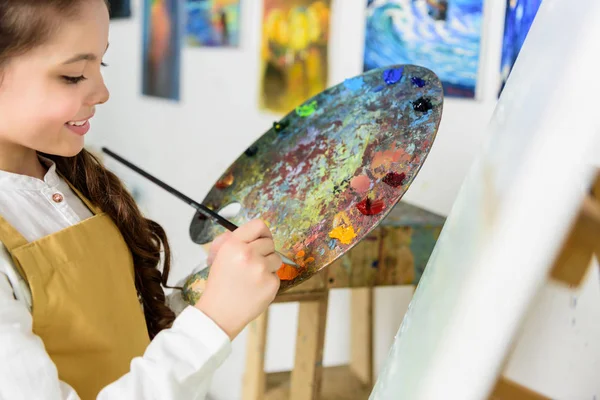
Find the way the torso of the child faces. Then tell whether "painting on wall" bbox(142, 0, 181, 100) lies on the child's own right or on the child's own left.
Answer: on the child's own left

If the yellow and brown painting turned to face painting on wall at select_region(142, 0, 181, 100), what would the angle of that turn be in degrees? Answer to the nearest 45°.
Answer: approximately 135° to its right

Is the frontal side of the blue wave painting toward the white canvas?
yes

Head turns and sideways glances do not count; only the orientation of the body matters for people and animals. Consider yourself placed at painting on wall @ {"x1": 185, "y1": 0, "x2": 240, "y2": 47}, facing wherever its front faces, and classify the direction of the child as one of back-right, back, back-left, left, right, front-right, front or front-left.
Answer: front

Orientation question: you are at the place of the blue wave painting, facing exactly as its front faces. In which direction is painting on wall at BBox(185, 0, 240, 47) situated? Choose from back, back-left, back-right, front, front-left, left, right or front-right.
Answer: back-right

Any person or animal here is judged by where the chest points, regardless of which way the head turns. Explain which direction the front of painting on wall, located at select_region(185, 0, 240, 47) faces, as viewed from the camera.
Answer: facing the viewer

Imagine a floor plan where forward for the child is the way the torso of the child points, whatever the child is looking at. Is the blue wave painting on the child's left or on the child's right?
on the child's left

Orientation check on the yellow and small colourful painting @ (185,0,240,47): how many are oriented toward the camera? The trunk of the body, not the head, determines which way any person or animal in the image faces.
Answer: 2

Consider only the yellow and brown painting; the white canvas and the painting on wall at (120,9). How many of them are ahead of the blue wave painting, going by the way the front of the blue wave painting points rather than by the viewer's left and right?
1

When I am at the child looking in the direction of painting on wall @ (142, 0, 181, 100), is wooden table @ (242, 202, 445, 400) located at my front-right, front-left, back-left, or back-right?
front-right

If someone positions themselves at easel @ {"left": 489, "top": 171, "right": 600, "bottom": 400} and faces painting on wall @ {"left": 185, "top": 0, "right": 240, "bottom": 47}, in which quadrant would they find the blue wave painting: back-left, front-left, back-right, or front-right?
front-right

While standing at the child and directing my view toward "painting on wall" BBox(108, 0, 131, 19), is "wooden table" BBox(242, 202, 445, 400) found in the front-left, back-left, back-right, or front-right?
front-right

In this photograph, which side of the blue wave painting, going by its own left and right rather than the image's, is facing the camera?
front

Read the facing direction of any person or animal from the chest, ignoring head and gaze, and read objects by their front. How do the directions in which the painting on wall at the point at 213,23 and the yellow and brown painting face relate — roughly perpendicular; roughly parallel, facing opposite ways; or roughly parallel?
roughly parallel

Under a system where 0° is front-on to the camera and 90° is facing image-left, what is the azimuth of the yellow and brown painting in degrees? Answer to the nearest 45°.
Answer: approximately 0°

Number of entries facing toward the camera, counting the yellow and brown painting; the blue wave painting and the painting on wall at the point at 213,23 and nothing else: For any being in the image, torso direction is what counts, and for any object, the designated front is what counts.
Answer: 3
